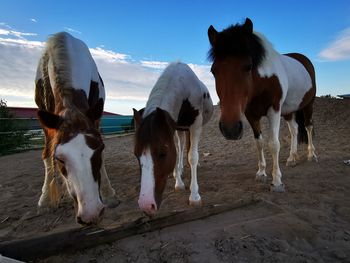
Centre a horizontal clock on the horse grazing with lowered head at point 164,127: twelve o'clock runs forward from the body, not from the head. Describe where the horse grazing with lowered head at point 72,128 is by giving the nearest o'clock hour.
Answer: the horse grazing with lowered head at point 72,128 is roughly at 1 o'clock from the horse grazing with lowered head at point 164,127.

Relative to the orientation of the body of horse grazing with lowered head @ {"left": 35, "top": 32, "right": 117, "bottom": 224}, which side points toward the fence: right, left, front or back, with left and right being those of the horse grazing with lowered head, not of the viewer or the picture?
back

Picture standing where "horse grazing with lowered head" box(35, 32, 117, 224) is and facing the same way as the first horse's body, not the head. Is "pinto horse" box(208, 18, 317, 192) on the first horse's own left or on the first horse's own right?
on the first horse's own left

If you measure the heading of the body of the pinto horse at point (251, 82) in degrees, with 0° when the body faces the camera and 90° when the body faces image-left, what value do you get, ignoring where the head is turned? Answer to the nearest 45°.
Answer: approximately 45°

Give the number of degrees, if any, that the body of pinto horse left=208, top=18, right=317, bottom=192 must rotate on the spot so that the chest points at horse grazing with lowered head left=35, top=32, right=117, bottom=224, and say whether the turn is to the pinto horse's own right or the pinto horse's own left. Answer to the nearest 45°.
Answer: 0° — it already faces it

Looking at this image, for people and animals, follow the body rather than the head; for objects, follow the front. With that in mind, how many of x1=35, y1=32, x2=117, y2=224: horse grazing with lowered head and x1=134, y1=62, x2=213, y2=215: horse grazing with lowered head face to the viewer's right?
0

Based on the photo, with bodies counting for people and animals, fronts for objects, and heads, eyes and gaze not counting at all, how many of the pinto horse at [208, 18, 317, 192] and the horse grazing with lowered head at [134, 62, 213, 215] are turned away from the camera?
0

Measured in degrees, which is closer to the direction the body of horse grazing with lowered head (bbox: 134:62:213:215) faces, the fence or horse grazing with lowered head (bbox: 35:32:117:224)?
the horse grazing with lowered head

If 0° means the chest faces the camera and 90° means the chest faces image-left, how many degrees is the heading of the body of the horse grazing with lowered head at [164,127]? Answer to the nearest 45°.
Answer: approximately 45°
